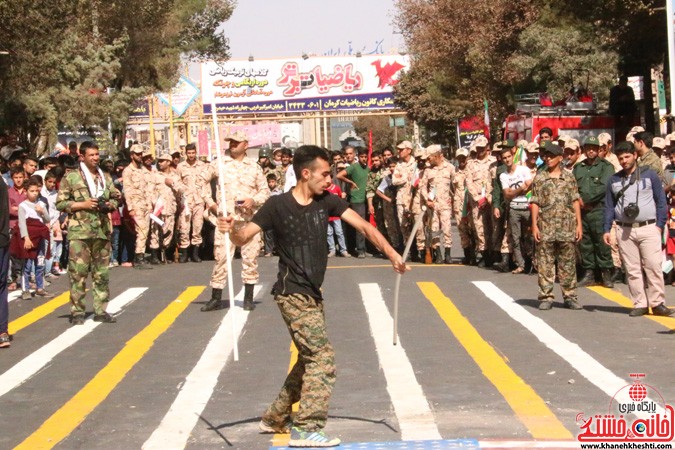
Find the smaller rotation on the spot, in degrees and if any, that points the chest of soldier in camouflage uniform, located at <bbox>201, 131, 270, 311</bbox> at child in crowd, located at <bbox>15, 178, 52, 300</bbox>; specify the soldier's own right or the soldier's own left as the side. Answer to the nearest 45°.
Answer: approximately 135° to the soldier's own right

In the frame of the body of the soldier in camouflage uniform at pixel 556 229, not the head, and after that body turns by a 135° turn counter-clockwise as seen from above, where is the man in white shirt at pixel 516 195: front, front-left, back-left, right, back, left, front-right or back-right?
front-left

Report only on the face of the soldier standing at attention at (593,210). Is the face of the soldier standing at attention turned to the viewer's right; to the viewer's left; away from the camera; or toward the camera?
toward the camera

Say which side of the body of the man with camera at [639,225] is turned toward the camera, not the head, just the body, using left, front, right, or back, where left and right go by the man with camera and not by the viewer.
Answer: front

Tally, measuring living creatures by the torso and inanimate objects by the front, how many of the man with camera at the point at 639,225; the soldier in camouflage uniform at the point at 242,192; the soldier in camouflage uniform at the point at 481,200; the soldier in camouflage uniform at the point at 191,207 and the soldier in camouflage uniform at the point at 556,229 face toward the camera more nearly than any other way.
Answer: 5

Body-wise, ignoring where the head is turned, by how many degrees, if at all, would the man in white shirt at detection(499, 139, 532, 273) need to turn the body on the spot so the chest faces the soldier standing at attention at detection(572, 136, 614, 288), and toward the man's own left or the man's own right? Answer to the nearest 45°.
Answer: approximately 45° to the man's own left

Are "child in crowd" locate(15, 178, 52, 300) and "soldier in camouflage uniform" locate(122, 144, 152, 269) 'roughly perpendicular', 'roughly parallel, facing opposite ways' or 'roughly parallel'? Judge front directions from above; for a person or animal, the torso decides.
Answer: roughly parallel

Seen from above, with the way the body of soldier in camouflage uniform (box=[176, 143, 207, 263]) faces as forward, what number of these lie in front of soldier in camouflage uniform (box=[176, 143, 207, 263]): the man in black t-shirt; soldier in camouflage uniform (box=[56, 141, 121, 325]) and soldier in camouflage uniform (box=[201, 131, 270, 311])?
3

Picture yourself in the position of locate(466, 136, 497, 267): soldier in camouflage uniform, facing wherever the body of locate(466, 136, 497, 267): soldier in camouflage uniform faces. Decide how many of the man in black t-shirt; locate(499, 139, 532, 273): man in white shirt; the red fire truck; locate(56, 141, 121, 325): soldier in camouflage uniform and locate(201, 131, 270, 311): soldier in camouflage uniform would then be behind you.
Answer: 1

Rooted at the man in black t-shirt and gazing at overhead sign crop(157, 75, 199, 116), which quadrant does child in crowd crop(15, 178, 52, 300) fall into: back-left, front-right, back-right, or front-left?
front-left

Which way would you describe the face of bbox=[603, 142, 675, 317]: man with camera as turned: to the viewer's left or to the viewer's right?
to the viewer's left

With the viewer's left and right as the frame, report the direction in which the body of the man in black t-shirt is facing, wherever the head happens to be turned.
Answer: facing the viewer and to the right of the viewer

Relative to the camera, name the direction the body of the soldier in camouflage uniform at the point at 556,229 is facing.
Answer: toward the camera

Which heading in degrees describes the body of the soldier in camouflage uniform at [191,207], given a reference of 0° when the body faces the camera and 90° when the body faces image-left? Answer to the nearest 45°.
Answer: approximately 0°

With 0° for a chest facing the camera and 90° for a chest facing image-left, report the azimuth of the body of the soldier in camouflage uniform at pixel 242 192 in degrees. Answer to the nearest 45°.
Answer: approximately 0°
